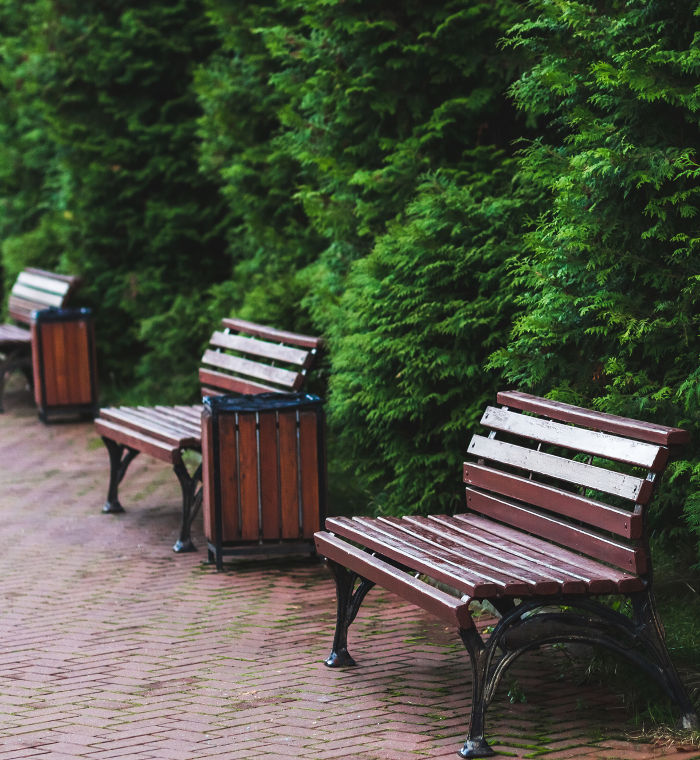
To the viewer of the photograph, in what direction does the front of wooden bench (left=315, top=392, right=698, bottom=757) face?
facing the viewer and to the left of the viewer

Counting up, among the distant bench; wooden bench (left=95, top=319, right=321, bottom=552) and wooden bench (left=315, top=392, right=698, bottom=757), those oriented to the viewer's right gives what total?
0

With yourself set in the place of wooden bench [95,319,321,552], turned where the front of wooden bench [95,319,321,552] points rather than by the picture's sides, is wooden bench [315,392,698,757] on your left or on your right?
on your left

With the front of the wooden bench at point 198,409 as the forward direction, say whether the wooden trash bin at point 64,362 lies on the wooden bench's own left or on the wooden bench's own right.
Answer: on the wooden bench's own right

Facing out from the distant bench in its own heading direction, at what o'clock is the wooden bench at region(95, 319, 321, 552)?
The wooden bench is roughly at 10 o'clock from the distant bench.

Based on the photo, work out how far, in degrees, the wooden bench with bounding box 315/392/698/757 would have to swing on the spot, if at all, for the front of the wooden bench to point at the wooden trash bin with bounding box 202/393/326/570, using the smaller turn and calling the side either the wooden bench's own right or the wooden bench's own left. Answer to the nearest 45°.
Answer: approximately 90° to the wooden bench's own right

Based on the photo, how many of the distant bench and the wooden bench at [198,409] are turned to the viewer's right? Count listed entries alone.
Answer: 0

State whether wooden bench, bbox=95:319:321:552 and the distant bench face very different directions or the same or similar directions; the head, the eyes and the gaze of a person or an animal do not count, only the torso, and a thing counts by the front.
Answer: same or similar directions

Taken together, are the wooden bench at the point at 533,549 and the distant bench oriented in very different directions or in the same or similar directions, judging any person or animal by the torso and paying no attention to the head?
same or similar directions

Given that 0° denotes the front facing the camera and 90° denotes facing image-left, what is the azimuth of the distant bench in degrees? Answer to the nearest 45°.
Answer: approximately 45°

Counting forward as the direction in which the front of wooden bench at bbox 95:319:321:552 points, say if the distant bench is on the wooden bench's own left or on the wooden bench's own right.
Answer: on the wooden bench's own right

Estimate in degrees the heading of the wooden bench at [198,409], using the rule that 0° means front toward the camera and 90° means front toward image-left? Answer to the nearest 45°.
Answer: approximately 45°

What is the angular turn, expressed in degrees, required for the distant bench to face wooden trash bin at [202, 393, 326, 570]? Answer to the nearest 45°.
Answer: approximately 45° to its left

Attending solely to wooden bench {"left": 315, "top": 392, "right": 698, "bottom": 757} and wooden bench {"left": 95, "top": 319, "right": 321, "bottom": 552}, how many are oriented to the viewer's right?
0

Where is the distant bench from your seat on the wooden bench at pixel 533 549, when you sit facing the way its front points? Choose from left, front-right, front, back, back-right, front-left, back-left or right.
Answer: right
